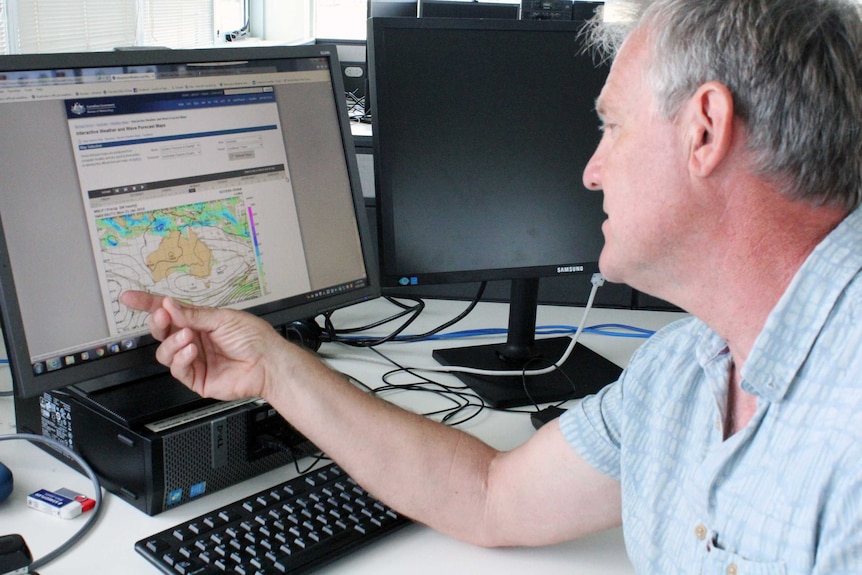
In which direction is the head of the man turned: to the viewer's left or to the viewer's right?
to the viewer's left

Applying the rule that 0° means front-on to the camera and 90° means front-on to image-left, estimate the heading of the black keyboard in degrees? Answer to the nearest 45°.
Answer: approximately 315°

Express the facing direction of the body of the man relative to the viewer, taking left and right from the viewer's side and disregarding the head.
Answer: facing the viewer and to the left of the viewer
